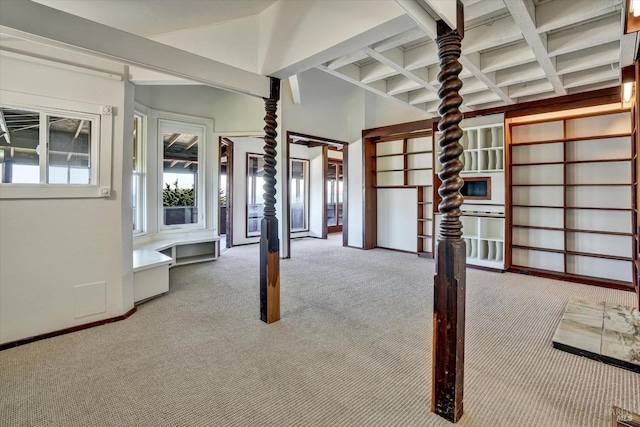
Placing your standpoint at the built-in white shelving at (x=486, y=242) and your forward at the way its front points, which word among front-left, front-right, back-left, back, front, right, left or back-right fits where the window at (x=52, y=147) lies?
front-right

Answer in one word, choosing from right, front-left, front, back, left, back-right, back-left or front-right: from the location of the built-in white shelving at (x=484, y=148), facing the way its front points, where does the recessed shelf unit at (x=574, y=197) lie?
left

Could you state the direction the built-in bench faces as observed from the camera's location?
facing the viewer and to the right of the viewer

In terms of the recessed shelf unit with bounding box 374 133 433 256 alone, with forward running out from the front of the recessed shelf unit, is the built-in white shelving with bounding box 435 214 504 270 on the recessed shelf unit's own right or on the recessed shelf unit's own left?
on the recessed shelf unit's own left

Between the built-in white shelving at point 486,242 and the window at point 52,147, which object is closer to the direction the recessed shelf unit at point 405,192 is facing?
the window

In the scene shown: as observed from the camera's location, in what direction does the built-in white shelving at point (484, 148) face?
facing the viewer

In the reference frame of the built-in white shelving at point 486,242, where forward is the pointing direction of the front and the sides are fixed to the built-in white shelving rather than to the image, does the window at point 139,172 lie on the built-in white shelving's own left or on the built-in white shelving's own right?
on the built-in white shelving's own right

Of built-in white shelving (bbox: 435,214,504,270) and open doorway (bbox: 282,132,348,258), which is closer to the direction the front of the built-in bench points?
the built-in white shelving

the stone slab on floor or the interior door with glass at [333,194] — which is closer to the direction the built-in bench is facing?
the stone slab on floor

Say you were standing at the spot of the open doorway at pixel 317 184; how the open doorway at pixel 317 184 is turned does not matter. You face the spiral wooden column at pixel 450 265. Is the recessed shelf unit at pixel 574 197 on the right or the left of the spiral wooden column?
left

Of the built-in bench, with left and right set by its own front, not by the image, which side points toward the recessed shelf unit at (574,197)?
front

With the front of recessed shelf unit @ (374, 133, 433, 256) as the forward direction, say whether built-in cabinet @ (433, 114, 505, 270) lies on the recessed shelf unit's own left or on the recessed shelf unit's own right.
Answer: on the recessed shelf unit's own left

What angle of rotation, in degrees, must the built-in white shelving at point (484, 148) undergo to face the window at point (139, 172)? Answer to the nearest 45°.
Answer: approximately 45° to its right

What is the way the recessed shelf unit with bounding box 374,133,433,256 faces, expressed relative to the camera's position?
facing the viewer and to the left of the viewer

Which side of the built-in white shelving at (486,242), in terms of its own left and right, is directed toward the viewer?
front

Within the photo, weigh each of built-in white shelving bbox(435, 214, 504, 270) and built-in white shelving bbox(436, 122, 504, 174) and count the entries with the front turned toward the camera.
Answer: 2

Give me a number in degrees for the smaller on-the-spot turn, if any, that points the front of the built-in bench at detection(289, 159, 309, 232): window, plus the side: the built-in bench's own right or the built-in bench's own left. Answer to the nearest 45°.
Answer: approximately 90° to the built-in bench's own left
